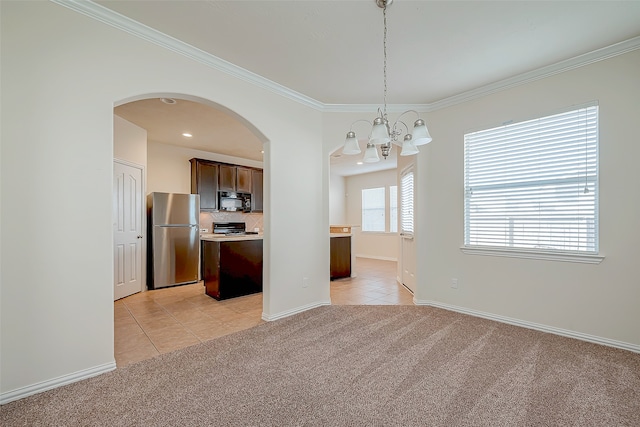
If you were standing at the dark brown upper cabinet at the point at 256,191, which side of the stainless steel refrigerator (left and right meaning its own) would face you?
left

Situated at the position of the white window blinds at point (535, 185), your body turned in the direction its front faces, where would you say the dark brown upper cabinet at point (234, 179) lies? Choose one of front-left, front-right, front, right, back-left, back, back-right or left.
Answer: front-right

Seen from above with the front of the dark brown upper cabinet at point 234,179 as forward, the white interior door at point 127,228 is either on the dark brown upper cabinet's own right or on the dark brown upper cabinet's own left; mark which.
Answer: on the dark brown upper cabinet's own right

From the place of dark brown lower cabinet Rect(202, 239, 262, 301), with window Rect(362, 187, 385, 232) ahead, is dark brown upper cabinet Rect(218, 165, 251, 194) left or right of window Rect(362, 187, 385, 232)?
left

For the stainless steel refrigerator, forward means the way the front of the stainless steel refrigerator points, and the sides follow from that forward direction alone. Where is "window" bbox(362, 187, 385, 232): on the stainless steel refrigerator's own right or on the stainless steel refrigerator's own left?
on the stainless steel refrigerator's own left

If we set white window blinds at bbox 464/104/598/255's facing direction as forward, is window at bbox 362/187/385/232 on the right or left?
on its right

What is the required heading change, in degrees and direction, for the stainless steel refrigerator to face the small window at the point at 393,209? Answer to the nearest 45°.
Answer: approximately 45° to its left

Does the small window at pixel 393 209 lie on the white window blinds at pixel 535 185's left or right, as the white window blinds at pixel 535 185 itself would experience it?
on its right

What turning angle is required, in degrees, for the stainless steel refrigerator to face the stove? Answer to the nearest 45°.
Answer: approximately 90° to its left

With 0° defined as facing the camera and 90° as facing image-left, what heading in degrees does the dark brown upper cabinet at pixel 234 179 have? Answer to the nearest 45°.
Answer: approximately 315°
